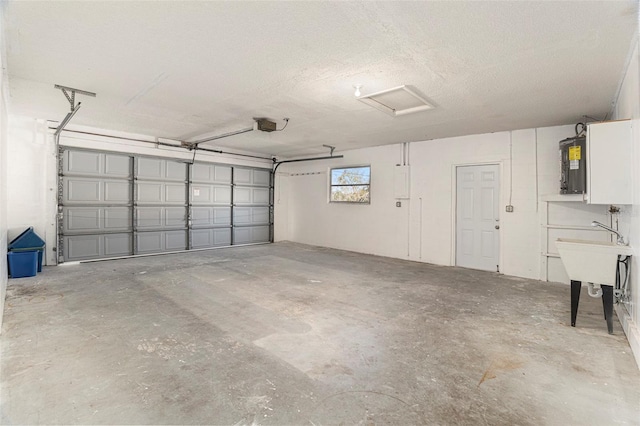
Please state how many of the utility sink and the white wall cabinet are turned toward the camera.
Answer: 0

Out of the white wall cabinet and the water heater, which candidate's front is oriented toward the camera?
the water heater

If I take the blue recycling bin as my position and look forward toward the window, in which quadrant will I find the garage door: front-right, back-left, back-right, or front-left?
front-left

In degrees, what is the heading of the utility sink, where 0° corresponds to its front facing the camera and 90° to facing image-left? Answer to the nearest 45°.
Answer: approximately 90°

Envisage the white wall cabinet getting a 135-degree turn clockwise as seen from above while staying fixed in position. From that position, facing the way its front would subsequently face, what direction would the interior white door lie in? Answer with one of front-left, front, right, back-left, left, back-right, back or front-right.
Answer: left

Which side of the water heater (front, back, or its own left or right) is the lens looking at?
front

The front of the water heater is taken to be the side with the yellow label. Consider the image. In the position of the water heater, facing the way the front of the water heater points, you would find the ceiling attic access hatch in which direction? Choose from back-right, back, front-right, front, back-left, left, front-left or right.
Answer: front-right

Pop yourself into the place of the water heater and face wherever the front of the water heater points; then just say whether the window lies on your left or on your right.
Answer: on your right

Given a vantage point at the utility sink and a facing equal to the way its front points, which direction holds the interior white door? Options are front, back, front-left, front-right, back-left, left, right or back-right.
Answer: front-right

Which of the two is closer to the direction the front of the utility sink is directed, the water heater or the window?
the window

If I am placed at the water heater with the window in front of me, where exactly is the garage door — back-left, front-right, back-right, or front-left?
front-left

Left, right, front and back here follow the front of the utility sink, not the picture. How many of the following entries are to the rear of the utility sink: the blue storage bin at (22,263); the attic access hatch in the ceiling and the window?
0

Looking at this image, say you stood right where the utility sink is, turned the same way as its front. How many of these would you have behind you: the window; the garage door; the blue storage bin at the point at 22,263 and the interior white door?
0

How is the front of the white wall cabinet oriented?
to the viewer's left
